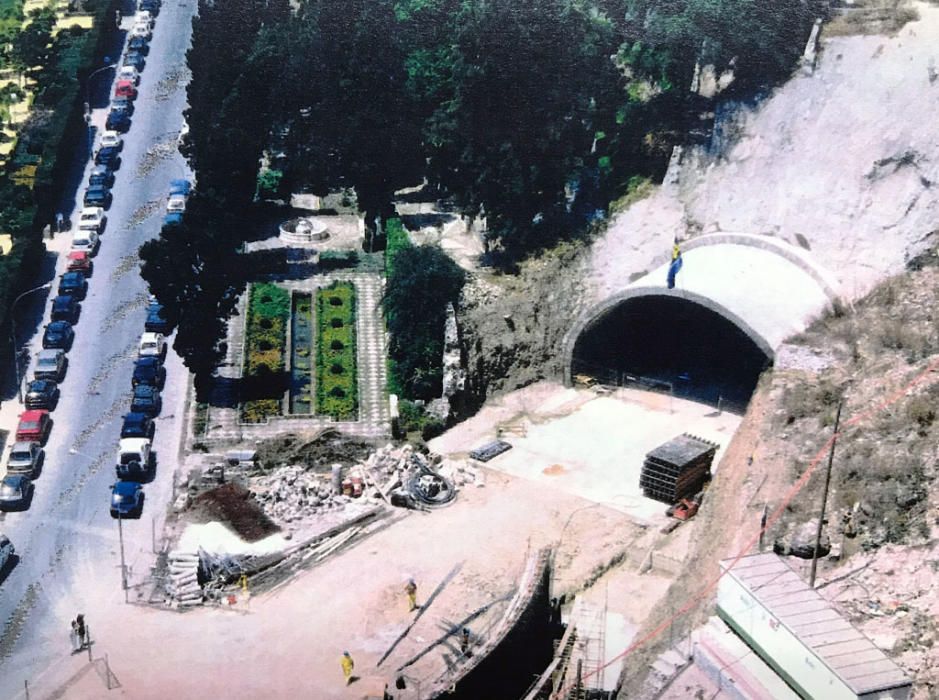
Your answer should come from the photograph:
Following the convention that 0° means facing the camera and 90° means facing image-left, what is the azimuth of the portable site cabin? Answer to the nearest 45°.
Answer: approximately 45°
